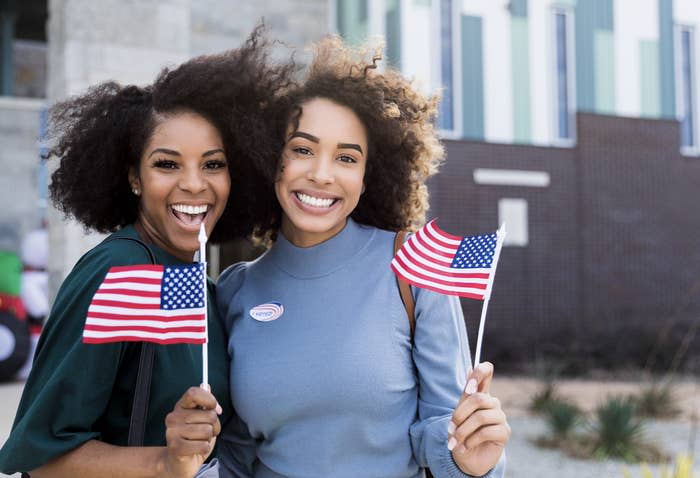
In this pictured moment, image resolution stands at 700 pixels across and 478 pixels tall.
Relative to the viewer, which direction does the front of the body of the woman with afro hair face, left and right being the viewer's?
facing the viewer and to the right of the viewer

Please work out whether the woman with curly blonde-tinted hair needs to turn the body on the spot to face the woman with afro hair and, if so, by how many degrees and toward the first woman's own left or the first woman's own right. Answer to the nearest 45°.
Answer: approximately 90° to the first woman's own right

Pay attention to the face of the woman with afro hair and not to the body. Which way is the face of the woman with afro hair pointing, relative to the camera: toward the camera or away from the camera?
toward the camera

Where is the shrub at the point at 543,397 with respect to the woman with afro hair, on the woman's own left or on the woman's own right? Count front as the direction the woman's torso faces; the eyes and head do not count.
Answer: on the woman's own left

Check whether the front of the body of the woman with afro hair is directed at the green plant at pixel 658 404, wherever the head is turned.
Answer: no

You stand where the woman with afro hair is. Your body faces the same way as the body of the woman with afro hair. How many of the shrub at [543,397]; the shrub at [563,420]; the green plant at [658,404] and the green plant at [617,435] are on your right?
0

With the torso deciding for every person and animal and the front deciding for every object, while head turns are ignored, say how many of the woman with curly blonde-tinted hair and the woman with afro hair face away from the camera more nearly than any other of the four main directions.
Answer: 0

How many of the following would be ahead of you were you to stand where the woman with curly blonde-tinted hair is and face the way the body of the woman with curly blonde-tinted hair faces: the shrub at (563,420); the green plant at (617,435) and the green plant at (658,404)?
0

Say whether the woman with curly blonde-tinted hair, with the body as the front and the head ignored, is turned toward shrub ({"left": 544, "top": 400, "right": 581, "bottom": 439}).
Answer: no

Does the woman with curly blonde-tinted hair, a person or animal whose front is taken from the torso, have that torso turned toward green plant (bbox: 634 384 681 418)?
no

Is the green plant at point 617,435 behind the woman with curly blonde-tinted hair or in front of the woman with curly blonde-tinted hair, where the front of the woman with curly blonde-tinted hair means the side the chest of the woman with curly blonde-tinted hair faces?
behind

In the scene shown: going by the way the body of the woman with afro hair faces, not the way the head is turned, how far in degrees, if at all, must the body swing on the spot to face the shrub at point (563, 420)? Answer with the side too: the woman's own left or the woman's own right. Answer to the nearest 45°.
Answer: approximately 90° to the woman's own left

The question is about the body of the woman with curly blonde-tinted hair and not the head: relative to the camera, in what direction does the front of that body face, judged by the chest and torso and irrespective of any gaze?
toward the camera

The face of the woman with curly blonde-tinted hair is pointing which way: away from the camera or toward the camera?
toward the camera
